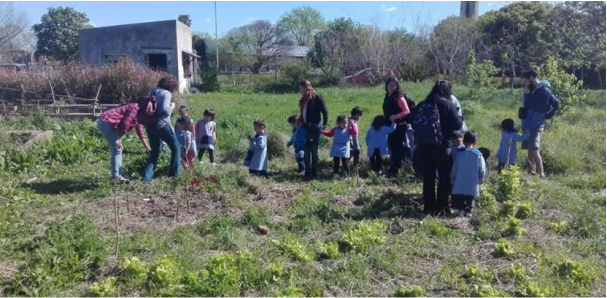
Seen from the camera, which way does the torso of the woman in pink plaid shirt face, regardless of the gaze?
to the viewer's right

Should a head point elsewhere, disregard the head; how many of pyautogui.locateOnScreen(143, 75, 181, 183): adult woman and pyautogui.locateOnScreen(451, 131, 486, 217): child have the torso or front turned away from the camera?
1

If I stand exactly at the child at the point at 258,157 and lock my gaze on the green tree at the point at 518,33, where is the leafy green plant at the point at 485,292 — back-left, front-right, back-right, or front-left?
back-right

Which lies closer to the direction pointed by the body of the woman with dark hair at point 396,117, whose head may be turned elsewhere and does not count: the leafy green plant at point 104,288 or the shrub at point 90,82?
the leafy green plant

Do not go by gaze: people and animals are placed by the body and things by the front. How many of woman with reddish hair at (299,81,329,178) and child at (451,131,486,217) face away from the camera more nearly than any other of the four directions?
1

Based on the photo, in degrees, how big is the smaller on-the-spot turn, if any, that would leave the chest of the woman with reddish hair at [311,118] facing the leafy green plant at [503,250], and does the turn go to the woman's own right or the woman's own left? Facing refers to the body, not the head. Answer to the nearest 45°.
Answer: approximately 90° to the woman's own left

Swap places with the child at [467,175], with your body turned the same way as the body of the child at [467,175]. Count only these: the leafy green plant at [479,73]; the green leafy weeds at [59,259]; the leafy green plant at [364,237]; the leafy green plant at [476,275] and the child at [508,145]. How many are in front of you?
2

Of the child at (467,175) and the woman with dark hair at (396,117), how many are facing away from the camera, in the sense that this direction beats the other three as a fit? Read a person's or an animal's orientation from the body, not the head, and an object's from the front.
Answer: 1
